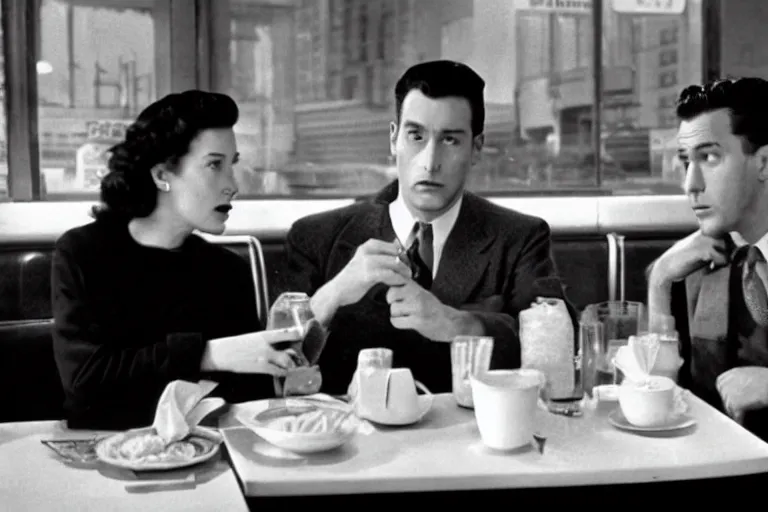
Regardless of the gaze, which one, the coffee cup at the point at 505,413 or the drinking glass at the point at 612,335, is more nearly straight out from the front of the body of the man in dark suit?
the coffee cup

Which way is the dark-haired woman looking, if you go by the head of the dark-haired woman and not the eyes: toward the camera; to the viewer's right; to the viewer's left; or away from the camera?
to the viewer's right

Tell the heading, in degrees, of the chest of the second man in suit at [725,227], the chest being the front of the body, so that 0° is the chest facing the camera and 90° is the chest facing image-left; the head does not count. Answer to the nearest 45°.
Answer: approximately 45°

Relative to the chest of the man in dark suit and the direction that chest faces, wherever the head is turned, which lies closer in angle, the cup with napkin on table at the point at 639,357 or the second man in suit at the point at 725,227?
the cup with napkin on table

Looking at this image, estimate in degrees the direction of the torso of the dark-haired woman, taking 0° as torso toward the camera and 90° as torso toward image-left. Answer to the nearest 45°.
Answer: approximately 315°

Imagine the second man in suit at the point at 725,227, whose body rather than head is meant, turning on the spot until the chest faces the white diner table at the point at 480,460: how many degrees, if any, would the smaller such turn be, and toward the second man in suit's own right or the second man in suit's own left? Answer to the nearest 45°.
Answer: approximately 45° to the second man in suit's own left

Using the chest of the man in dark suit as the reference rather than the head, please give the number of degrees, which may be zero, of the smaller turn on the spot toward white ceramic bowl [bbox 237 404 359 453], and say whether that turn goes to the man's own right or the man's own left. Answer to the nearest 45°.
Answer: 0° — they already face it
